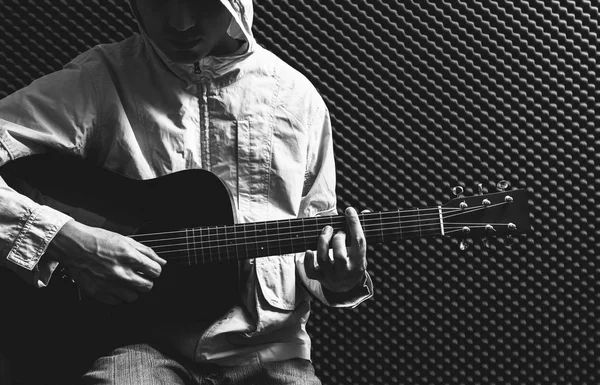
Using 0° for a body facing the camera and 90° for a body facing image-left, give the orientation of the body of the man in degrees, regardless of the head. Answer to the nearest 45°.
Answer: approximately 0°
